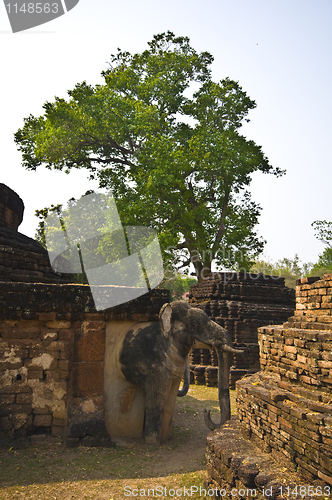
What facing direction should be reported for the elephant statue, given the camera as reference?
facing to the right of the viewer

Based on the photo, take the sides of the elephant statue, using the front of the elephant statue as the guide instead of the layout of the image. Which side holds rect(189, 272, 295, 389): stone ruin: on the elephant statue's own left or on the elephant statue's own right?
on the elephant statue's own left

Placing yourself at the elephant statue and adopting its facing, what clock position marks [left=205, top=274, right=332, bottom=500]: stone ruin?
The stone ruin is roughly at 2 o'clock from the elephant statue.

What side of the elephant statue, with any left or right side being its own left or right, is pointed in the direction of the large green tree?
left

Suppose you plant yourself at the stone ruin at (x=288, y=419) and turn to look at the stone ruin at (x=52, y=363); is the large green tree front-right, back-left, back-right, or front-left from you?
front-right
